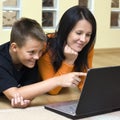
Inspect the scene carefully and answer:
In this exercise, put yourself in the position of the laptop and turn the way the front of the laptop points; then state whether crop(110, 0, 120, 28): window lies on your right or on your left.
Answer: on your right

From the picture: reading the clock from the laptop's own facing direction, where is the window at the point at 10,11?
The window is roughly at 1 o'clock from the laptop.

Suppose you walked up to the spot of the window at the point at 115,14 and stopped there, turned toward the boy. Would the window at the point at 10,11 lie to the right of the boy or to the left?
right

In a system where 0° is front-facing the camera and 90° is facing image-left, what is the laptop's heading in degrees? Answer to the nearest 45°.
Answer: approximately 135°

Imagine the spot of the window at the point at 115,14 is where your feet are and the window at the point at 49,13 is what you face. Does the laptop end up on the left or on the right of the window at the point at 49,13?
left
